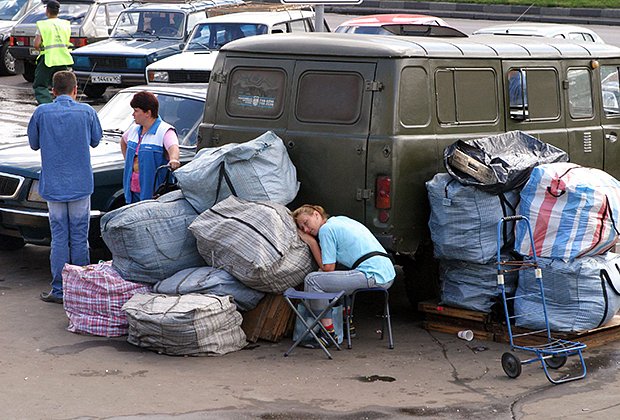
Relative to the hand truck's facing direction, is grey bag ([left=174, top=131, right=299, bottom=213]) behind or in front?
behind

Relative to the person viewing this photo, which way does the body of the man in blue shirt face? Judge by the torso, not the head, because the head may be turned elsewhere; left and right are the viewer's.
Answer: facing away from the viewer

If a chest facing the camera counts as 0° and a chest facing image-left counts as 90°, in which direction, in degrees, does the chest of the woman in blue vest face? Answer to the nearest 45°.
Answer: approximately 45°

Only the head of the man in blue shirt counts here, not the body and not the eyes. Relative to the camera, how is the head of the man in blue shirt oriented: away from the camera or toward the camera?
away from the camera

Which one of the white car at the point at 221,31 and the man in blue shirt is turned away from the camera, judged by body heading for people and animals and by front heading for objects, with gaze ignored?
the man in blue shirt

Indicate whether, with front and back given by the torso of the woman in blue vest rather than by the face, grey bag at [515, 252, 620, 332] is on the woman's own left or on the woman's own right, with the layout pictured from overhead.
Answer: on the woman's own left

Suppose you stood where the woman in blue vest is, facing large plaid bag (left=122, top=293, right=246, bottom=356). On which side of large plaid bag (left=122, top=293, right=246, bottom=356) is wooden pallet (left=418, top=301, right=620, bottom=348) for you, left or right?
left

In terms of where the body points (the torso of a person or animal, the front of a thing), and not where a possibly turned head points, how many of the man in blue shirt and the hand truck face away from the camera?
1

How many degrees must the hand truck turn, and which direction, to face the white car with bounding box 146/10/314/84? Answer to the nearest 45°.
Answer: approximately 180°
